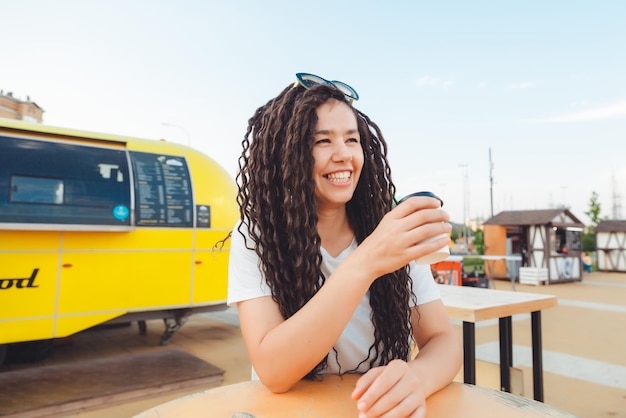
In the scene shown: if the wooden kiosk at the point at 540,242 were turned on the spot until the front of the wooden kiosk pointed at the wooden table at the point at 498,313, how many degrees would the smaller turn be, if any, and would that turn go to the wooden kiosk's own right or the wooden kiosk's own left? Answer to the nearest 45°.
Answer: approximately 45° to the wooden kiosk's own right

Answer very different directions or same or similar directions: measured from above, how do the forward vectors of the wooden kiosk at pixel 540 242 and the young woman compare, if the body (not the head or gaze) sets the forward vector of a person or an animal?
same or similar directions

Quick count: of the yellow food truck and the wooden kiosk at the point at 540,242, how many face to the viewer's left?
0

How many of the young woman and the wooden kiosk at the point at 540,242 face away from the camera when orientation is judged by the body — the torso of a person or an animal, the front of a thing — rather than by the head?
0

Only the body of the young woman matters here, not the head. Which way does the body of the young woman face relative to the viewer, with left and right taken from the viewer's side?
facing the viewer and to the right of the viewer

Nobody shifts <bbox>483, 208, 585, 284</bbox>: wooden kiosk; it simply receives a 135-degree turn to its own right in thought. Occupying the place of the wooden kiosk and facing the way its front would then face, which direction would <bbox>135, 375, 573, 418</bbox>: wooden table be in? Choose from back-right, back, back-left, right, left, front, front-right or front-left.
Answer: left

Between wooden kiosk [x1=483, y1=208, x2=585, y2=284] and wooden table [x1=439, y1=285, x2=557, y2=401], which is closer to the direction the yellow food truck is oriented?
the wooden kiosk

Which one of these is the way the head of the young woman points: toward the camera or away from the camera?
toward the camera

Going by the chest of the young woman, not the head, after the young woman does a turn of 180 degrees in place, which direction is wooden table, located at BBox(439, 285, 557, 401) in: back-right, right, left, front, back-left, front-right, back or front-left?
right

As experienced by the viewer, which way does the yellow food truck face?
facing away from the viewer and to the right of the viewer

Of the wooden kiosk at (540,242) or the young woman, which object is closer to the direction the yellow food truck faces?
the wooden kiosk
